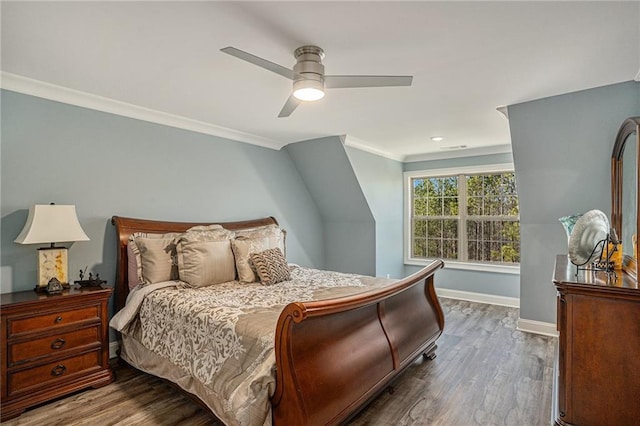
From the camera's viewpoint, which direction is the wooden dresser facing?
to the viewer's left

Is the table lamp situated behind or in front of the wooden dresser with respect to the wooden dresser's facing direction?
in front

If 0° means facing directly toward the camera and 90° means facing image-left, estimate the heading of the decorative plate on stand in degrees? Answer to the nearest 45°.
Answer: approximately 45°

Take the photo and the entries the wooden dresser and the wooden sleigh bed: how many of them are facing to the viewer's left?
1

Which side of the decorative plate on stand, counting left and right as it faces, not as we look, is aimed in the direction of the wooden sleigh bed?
front

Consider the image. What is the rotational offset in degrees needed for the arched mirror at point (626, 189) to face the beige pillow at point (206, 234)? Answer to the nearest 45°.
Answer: approximately 45° to its left

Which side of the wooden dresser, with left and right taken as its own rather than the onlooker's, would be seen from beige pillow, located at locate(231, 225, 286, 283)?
front

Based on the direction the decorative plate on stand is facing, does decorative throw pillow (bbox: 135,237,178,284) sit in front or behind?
in front

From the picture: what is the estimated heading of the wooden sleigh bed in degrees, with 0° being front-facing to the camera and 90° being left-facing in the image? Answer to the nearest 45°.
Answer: approximately 315°

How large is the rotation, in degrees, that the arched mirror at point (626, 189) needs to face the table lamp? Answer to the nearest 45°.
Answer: approximately 45° to its left

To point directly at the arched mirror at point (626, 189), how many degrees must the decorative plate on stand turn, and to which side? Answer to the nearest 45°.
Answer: approximately 180°

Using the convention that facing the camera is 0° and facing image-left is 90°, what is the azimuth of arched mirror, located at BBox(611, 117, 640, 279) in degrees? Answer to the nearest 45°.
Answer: approximately 90°

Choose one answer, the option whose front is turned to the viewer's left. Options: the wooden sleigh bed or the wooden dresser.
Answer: the wooden dresser

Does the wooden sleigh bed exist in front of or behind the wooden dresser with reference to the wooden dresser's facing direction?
in front
